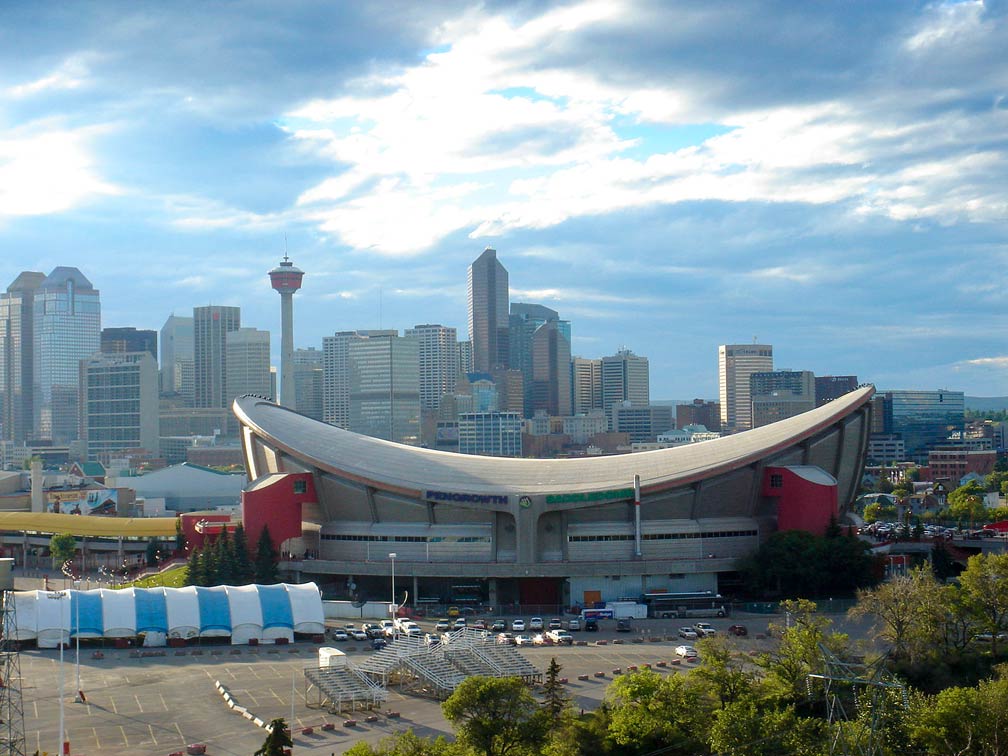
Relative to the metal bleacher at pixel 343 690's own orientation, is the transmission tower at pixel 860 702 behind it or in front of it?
in front

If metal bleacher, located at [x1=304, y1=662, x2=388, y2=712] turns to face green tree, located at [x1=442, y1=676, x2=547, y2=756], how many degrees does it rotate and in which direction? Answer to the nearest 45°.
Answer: approximately 45° to its right

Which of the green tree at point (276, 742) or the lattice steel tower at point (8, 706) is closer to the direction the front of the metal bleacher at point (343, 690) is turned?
the green tree

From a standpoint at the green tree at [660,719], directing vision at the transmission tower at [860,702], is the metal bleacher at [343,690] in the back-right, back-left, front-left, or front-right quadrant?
back-left

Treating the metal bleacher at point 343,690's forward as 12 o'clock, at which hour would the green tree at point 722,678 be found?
The green tree is roughly at 12 o'clock from the metal bleacher.

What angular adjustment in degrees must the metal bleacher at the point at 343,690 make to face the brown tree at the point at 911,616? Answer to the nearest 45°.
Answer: approximately 45° to its left

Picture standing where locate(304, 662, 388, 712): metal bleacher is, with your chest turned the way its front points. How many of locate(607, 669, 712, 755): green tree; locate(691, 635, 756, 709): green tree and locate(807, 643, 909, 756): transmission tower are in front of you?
3

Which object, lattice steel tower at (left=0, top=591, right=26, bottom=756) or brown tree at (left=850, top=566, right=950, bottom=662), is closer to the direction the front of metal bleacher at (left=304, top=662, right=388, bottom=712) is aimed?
the brown tree

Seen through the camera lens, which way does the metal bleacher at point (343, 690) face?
facing the viewer and to the right of the viewer

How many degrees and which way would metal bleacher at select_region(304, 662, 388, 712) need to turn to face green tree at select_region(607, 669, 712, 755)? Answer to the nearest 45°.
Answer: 0° — it already faces it
